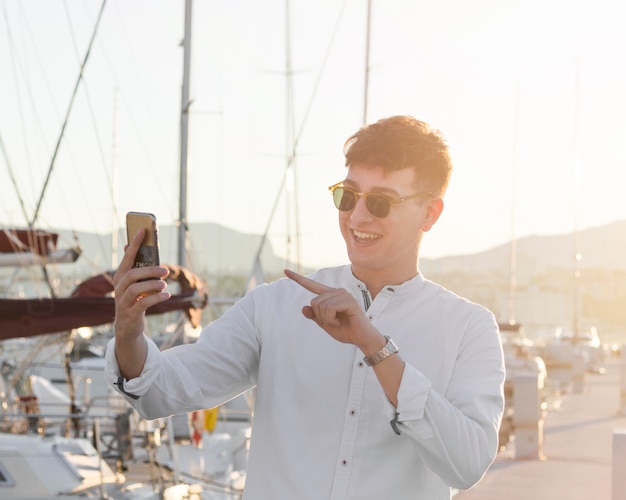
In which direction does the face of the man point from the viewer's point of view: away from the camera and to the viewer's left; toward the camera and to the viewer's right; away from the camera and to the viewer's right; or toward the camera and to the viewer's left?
toward the camera and to the viewer's left
